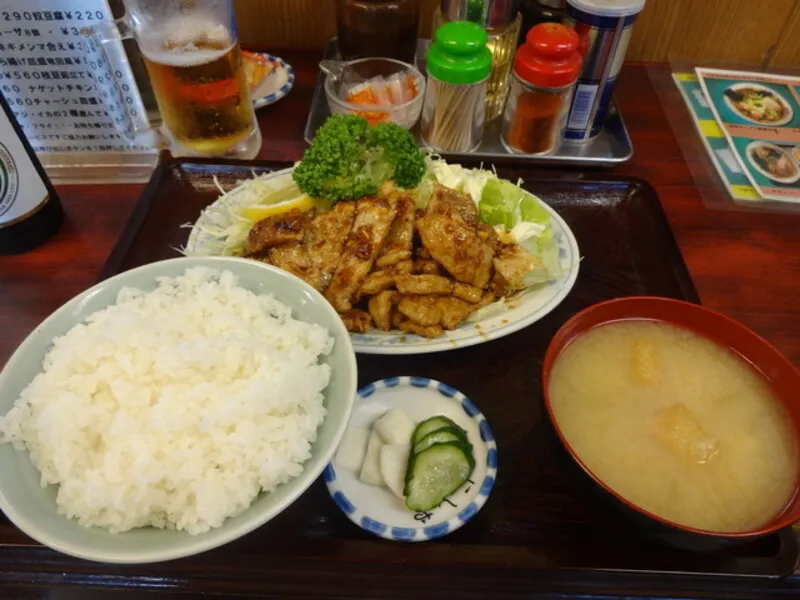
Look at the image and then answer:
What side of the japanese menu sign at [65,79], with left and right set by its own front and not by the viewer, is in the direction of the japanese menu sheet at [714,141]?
left

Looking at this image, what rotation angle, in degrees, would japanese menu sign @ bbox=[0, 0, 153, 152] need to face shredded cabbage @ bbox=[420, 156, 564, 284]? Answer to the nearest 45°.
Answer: approximately 45° to its left

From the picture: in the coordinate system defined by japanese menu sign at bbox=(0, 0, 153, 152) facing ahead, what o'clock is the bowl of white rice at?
The bowl of white rice is roughly at 12 o'clock from the japanese menu sign.

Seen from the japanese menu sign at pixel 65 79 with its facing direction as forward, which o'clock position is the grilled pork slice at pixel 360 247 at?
The grilled pork slice is roughly at 11 o'clock from the japanese menu sign.

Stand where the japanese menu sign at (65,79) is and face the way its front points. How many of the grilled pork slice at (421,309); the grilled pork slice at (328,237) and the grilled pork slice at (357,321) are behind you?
0

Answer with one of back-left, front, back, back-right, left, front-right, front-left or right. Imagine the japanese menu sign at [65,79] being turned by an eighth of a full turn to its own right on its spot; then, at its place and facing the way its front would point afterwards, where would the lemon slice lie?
left

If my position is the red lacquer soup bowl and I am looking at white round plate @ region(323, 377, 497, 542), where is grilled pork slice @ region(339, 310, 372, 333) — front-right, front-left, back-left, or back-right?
front-right

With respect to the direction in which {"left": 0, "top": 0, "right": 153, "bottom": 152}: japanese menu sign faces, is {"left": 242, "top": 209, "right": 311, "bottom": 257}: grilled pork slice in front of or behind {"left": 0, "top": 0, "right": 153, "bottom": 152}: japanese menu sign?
in front

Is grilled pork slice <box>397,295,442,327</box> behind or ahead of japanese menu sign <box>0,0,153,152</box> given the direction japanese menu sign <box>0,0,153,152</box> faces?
ahead

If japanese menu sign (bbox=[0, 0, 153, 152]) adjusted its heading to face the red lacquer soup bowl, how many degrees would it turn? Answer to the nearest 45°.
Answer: approximately 45° to its left

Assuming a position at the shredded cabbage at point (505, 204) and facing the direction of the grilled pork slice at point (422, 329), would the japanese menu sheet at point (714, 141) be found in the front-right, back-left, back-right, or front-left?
back-left

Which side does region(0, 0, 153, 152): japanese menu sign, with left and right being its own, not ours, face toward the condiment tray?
left

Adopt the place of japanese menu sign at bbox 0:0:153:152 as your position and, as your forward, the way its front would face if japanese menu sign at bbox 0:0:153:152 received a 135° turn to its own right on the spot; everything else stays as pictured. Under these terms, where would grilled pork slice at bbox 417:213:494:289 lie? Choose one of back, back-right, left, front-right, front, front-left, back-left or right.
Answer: back

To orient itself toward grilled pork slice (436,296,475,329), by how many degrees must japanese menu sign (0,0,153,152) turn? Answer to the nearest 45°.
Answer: approximately 45° to its left

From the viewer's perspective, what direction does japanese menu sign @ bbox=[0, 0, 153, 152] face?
toward the camera

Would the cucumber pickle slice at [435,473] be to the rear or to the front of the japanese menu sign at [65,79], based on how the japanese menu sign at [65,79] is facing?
to the front

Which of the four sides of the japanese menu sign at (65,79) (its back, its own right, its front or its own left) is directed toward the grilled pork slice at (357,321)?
front

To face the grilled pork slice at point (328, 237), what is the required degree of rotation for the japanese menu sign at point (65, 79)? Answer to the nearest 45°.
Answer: approximately 45° to its left
